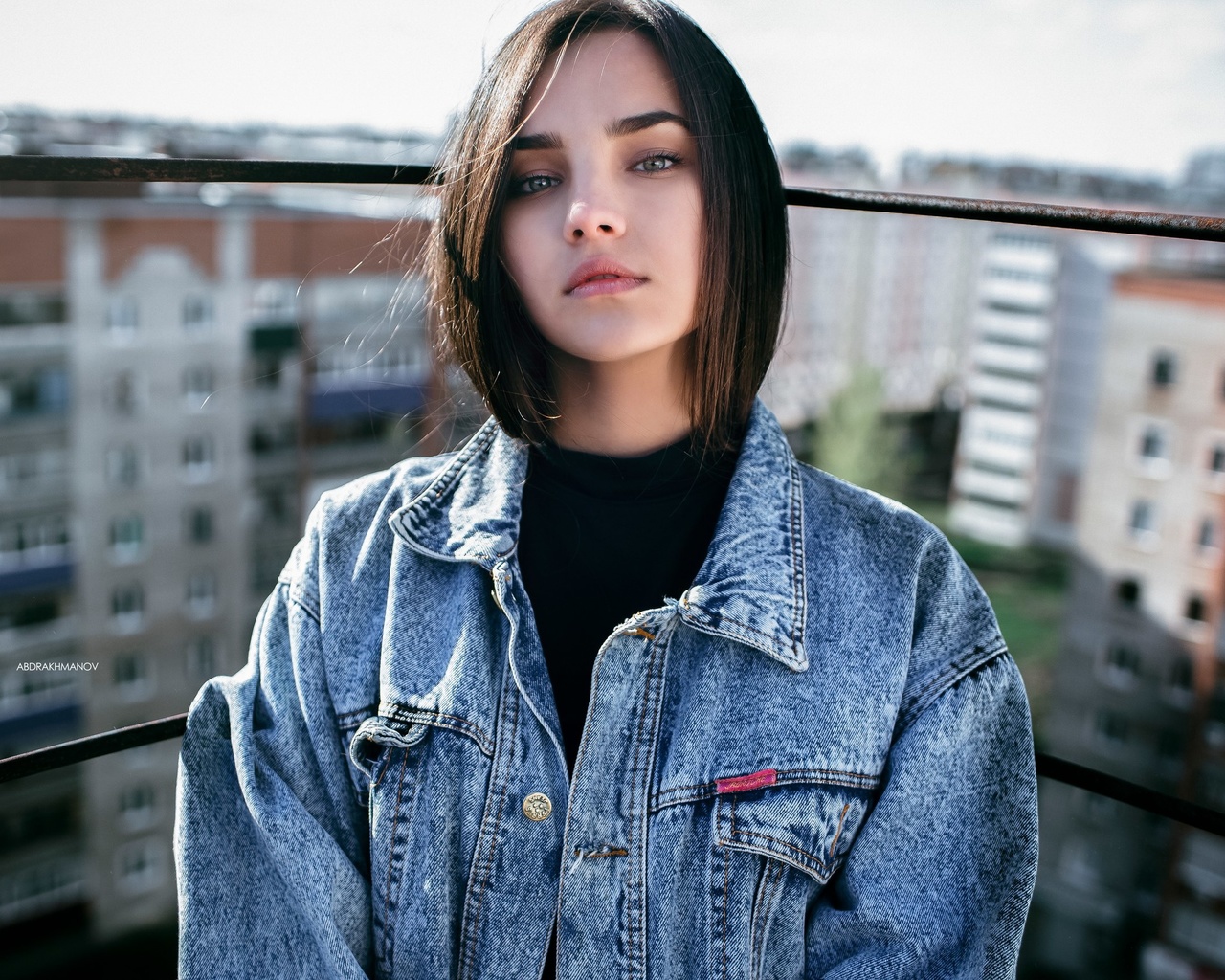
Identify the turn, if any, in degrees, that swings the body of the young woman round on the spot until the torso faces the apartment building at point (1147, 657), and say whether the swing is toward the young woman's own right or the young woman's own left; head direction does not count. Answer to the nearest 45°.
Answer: approximately 135° to the young woman's own left

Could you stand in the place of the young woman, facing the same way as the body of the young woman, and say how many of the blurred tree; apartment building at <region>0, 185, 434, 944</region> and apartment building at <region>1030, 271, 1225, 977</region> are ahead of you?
0

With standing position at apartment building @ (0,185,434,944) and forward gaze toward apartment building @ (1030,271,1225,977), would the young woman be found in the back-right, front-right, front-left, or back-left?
front-right

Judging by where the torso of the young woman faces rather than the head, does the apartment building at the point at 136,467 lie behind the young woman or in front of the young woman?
behind

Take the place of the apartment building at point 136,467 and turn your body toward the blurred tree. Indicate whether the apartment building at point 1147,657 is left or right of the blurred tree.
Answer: right

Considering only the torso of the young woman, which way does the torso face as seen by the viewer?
toward the camera

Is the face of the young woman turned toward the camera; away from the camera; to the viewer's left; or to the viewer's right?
toward the camera

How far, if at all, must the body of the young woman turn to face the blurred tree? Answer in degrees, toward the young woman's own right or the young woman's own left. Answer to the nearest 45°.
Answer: approximately 180°
